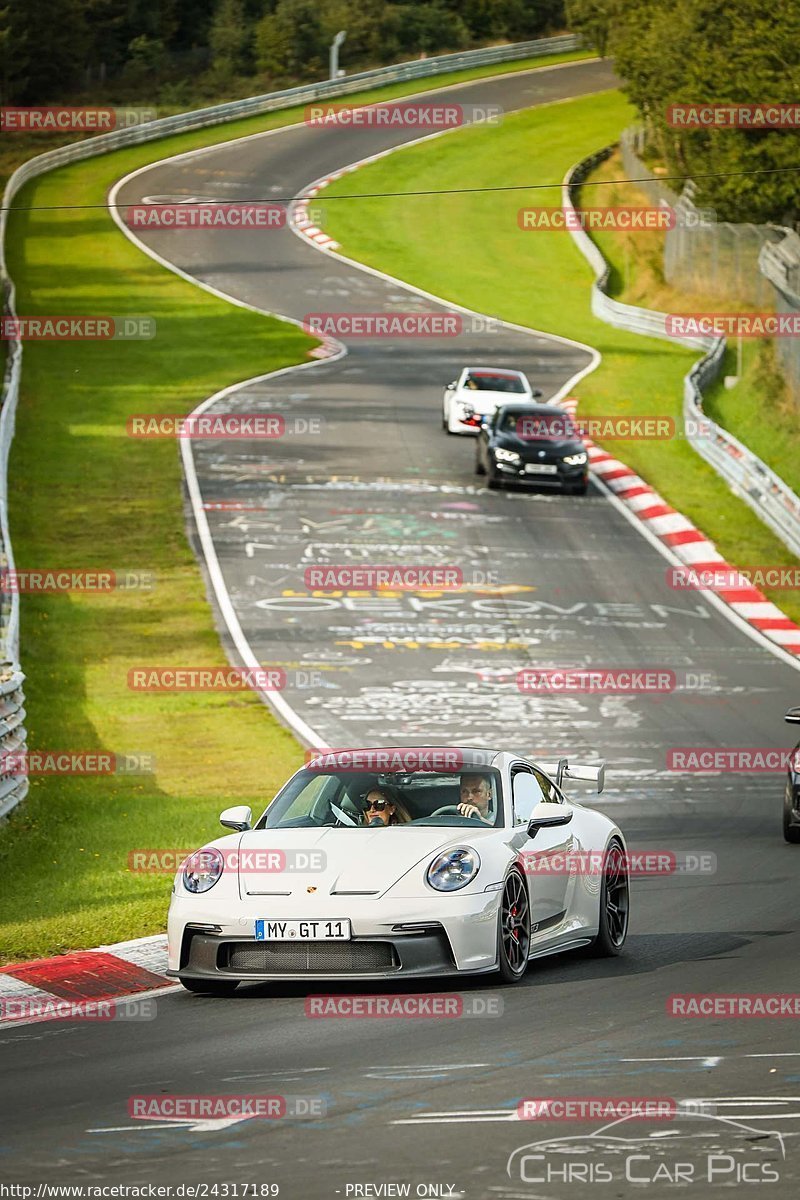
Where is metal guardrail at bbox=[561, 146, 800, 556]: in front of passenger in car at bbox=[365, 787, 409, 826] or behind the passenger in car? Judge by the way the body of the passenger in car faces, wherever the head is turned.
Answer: behind

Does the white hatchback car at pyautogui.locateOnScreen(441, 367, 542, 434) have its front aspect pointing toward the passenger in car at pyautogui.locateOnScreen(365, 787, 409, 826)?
yes

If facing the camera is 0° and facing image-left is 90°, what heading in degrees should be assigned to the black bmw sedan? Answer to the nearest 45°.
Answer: approximately 0°

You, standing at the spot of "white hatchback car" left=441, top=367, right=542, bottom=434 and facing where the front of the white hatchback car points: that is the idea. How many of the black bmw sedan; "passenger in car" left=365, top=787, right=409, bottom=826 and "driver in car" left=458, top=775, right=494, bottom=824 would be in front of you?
3

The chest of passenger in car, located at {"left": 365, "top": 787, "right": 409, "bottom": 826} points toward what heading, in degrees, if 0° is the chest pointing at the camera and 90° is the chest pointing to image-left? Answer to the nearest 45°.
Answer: approximately 45°

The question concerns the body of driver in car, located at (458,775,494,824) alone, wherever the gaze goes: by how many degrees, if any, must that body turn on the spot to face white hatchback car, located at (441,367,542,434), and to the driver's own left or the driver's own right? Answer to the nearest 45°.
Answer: approximately 135° to the driver's own right
